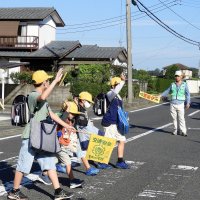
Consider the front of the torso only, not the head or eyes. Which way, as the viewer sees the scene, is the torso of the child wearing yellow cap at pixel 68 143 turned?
to the viewer's right

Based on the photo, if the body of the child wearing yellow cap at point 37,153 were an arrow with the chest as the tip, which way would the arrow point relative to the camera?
to the viewer's right

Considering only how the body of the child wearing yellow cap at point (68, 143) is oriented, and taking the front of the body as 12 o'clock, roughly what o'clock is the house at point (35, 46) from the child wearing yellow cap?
The house is roughly at 9 o'clock from the child wearing yellow cap.

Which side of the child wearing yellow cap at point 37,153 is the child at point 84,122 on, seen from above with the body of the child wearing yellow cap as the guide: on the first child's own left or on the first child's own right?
on the first child's own left

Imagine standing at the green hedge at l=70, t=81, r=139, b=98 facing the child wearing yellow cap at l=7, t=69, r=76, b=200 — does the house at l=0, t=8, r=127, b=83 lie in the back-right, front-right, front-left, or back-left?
back-right

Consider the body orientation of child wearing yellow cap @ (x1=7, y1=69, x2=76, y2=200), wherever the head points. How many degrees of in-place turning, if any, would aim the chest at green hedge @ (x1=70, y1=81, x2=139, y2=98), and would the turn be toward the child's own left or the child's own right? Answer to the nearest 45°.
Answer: approximately 90° to the child's own left

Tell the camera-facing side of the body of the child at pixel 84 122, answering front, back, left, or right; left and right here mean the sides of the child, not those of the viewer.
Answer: right

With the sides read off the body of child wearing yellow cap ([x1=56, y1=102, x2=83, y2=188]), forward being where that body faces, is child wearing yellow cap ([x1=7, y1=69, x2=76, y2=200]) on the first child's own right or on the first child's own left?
on the first child's own right

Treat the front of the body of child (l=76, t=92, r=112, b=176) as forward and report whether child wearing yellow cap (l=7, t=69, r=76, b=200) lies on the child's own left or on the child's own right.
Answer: on the child's own right

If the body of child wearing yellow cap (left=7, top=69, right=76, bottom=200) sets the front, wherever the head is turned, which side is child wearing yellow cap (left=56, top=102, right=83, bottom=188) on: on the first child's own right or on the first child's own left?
on the first child's own left

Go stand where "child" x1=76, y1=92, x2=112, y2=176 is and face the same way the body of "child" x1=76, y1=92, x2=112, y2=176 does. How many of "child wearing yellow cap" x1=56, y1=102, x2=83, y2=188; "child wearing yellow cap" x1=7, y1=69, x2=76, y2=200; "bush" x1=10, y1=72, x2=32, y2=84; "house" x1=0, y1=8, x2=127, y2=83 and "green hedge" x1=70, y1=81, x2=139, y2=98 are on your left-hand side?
3
